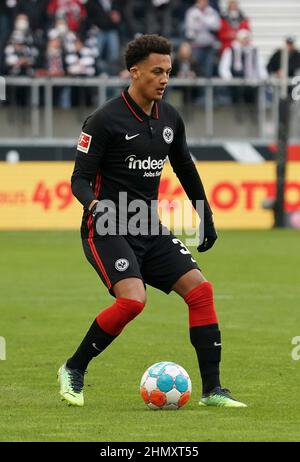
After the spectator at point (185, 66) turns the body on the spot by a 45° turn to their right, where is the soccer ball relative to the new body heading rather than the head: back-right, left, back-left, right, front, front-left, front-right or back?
front-left

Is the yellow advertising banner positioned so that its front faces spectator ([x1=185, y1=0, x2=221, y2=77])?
no

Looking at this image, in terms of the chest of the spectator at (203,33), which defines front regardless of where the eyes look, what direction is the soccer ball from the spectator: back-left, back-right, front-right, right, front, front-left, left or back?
front

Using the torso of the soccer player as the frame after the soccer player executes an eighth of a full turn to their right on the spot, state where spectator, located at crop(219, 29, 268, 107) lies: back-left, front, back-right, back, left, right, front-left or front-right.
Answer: back

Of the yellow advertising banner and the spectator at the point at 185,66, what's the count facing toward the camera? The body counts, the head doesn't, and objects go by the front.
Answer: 2

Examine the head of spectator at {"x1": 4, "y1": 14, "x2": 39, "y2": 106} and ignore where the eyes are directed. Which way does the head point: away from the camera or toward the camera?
toward the camera

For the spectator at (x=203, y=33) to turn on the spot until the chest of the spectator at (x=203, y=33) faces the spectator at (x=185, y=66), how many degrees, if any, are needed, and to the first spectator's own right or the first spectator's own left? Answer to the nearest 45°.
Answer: approximately 45° to the first spectator's own right

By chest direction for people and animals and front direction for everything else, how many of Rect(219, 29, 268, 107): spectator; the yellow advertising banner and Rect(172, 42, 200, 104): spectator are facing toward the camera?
3

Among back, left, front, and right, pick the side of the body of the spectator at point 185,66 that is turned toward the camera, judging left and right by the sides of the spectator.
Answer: front

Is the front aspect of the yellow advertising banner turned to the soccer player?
yes

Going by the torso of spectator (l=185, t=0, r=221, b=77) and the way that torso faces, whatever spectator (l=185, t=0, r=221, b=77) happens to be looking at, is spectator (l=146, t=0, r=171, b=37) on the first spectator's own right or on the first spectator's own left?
on the first spectator's own right

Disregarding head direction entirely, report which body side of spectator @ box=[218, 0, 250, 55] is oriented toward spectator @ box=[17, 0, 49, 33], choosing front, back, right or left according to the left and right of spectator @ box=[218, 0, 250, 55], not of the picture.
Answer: right

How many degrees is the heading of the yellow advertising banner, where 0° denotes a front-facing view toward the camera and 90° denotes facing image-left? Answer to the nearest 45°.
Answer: approximately 0°

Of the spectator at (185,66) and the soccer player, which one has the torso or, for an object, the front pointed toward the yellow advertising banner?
the spectator

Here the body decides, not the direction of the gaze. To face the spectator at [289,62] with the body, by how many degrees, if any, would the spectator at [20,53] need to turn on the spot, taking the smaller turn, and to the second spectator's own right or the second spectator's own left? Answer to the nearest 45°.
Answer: approximately 90° to the second spectator's own left

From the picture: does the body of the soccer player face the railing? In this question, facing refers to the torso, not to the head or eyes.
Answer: no
